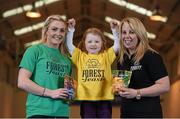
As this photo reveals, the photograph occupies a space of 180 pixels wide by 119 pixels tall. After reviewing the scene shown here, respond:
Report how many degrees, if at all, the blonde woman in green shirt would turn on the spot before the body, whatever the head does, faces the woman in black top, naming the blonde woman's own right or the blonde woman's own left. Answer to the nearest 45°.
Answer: approximately 45° to the blonde woman's own left

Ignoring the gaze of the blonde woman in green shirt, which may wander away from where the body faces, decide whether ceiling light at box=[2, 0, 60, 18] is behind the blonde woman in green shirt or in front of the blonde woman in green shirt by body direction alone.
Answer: behind

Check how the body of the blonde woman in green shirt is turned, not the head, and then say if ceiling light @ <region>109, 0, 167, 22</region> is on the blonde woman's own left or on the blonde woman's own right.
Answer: on the blonde woman's own left

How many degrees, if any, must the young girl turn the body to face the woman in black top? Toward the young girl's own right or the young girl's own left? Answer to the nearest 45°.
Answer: approximately 45° to the young girl's own left

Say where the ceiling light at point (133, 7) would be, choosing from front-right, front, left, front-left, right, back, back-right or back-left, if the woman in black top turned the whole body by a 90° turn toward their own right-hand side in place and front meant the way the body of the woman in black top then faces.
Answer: front-right

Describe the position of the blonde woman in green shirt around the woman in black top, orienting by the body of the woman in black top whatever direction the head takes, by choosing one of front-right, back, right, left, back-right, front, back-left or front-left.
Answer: front-right

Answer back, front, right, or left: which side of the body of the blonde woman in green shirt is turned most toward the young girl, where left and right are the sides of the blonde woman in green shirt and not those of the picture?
left

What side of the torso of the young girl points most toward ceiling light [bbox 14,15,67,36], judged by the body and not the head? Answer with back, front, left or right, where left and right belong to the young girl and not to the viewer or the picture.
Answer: back

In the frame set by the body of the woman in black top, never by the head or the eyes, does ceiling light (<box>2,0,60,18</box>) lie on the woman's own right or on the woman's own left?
on the woman's own right

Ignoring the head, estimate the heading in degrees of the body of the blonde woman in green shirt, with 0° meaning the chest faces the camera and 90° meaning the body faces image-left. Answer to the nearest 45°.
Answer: approximately 315°
